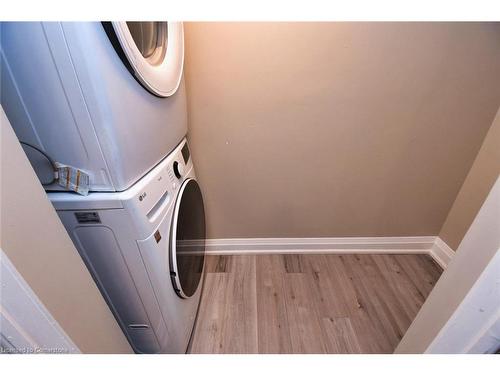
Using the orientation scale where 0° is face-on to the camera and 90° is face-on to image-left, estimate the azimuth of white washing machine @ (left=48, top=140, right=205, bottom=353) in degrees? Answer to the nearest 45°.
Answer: approximately 315°

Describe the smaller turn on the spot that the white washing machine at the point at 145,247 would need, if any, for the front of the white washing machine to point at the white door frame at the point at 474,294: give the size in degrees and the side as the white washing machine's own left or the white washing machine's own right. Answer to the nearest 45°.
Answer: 0° — it already faces it

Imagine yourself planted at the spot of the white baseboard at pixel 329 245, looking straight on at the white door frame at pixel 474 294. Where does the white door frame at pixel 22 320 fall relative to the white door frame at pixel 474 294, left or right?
right

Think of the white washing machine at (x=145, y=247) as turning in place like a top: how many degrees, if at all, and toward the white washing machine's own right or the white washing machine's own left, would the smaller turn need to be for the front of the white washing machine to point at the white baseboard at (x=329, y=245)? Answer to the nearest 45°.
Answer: approximately 45° to the white washing machine's own left
